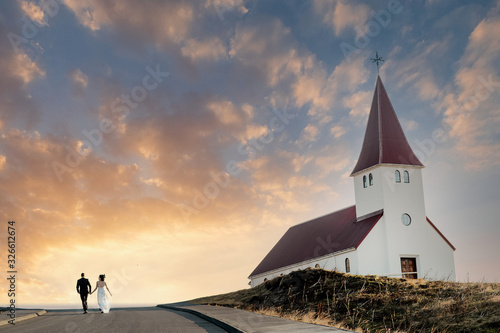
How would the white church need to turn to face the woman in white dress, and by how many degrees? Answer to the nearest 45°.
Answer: approximately 90° to its right

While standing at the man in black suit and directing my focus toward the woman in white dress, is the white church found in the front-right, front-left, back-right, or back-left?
front-left

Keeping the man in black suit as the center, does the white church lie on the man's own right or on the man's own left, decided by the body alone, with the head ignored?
on the man's own right

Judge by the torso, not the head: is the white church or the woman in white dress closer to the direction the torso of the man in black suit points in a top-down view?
the white church

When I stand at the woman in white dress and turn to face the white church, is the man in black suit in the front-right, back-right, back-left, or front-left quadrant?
back-left

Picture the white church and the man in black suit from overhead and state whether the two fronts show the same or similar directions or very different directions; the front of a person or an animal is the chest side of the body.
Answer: very different directions

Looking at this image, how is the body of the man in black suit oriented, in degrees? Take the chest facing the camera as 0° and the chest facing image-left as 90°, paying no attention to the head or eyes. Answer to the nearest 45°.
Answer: approximately 180°

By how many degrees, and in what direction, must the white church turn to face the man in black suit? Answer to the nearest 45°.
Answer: approximately 90° to its right

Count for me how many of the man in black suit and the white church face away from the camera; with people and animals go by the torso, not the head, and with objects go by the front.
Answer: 1

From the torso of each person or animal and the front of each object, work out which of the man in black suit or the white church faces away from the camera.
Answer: the man in black suit

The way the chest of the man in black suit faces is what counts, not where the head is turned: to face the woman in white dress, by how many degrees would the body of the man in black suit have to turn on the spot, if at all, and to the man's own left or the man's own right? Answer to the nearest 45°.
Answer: approximately 90° to the man's own right
